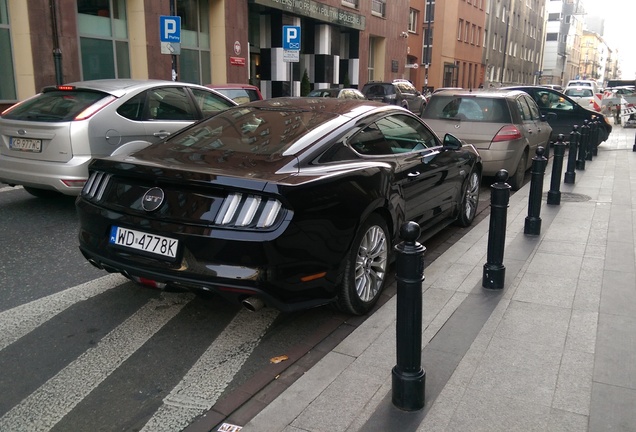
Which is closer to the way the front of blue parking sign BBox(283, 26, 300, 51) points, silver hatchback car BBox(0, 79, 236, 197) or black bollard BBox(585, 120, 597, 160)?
the silver hatchback car

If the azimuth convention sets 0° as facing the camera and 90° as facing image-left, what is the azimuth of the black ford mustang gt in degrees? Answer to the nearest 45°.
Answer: approximately 225°

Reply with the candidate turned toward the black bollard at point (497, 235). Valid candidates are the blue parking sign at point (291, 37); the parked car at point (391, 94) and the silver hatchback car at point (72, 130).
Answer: the blue parking sign

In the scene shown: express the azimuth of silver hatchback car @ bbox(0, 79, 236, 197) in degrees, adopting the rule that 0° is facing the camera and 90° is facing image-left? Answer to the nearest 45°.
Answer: approximately 225°

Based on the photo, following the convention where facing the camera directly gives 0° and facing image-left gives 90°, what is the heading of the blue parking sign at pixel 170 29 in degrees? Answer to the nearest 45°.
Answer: approximately 0°

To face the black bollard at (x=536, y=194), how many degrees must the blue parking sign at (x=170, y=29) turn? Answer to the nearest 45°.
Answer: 0° — it already faces it

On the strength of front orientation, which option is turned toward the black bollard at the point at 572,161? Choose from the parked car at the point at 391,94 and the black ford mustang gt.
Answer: the black ford mustang gt

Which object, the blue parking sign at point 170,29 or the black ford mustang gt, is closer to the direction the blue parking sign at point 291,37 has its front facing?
the black ford mustang gt

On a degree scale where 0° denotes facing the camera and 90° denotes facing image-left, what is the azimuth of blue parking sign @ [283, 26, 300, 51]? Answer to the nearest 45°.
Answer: approximately 0°

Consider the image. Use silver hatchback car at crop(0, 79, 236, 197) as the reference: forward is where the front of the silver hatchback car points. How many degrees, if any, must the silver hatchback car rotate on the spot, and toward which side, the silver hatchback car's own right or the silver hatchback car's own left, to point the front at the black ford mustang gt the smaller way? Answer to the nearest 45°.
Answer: approximately 135° to the silver hatchback car's own right

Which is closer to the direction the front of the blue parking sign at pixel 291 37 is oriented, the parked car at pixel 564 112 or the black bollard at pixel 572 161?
the black bollard
